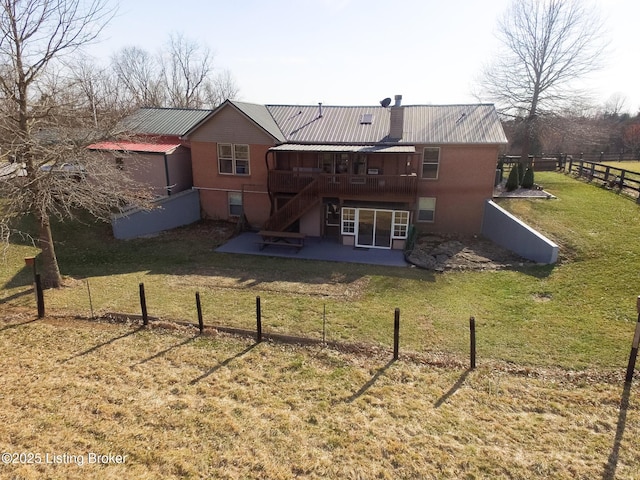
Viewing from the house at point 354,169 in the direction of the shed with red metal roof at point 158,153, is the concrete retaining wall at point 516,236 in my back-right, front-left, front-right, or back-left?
back-left

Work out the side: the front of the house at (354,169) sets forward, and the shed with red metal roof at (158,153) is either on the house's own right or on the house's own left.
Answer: on the house's own left

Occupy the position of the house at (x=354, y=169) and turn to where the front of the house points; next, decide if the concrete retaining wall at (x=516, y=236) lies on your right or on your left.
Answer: on your right

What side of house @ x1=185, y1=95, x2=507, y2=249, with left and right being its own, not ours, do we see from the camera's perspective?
back

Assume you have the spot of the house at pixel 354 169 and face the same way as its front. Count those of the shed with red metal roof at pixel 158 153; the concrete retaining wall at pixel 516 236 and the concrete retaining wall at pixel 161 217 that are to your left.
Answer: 2

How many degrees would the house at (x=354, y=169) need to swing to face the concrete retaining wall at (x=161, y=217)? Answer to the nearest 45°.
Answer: approximately 90° to its left
